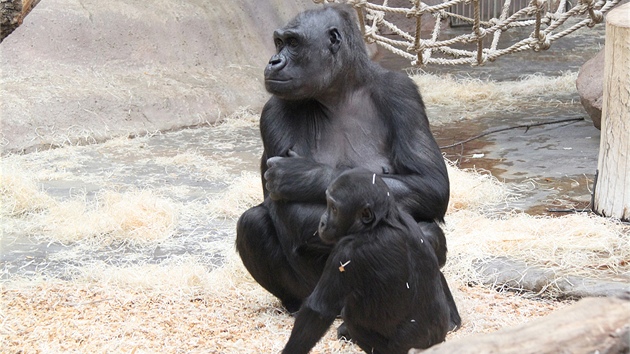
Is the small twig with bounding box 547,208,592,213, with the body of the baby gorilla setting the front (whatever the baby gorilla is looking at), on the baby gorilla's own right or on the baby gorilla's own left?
on the baby gorilla's own right

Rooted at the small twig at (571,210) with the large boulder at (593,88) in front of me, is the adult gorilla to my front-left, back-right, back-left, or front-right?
back-left

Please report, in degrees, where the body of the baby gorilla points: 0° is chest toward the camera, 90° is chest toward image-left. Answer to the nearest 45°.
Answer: approximately 90°

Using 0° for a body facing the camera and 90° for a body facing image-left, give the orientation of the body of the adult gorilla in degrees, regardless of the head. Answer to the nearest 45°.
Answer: approximately 45°

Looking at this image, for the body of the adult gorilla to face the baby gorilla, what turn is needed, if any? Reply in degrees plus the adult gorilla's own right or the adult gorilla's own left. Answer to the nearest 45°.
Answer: approximately 45° to the adult gorilla's own left

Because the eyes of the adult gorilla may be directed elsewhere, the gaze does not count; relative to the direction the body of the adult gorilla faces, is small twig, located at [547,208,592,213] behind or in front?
behind
